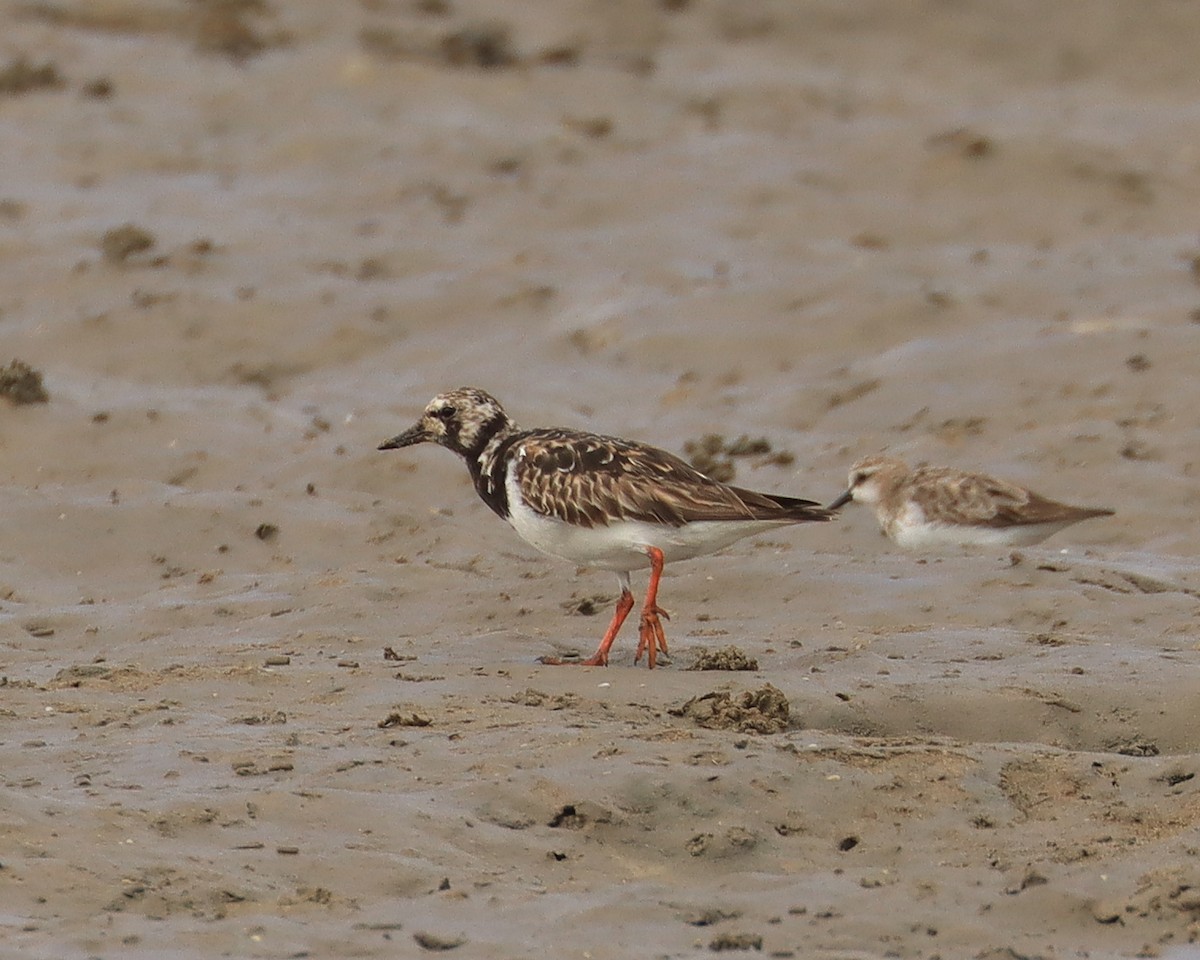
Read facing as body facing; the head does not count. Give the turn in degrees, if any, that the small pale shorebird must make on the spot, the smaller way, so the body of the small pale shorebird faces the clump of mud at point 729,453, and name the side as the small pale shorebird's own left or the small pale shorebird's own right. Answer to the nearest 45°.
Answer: approximately 45° to the small pale shorebird's own right

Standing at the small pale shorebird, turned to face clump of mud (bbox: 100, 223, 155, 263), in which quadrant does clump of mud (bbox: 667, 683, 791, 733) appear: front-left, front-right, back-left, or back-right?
back-left

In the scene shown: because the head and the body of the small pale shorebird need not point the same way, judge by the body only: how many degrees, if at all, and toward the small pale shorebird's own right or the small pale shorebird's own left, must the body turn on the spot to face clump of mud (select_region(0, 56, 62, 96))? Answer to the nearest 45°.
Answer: approximately 45° to the small pale shorebird's own right

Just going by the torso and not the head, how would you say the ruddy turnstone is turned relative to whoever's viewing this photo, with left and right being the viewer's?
facing to the left of the viewer

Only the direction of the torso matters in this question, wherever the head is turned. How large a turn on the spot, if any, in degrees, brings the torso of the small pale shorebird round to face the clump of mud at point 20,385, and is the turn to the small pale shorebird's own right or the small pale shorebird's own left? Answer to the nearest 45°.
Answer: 0° — it already faces it

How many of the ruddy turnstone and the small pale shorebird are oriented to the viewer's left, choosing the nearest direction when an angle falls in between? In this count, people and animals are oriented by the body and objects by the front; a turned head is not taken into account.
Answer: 2

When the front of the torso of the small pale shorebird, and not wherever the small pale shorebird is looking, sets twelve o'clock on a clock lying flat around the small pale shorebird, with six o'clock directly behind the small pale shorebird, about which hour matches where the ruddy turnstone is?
The ruddy turnstone is roughly at 10 o'clock from the small pale shorebird.

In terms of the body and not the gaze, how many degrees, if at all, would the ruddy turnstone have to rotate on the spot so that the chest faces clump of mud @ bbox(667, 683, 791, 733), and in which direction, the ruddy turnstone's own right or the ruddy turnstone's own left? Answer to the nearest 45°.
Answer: approximately 90° to the ruddy turnstone's own left

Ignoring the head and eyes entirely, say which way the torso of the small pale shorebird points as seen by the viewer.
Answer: to the viewer's left

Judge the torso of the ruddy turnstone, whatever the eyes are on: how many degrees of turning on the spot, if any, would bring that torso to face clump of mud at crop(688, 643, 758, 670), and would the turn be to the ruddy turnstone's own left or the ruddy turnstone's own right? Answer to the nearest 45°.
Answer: approximately 135° to the ruddy turnstone's own left

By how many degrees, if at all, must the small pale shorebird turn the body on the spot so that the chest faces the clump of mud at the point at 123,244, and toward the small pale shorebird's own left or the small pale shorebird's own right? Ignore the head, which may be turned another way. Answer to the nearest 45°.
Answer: approximately 45° to the small pale shorebird's own right
